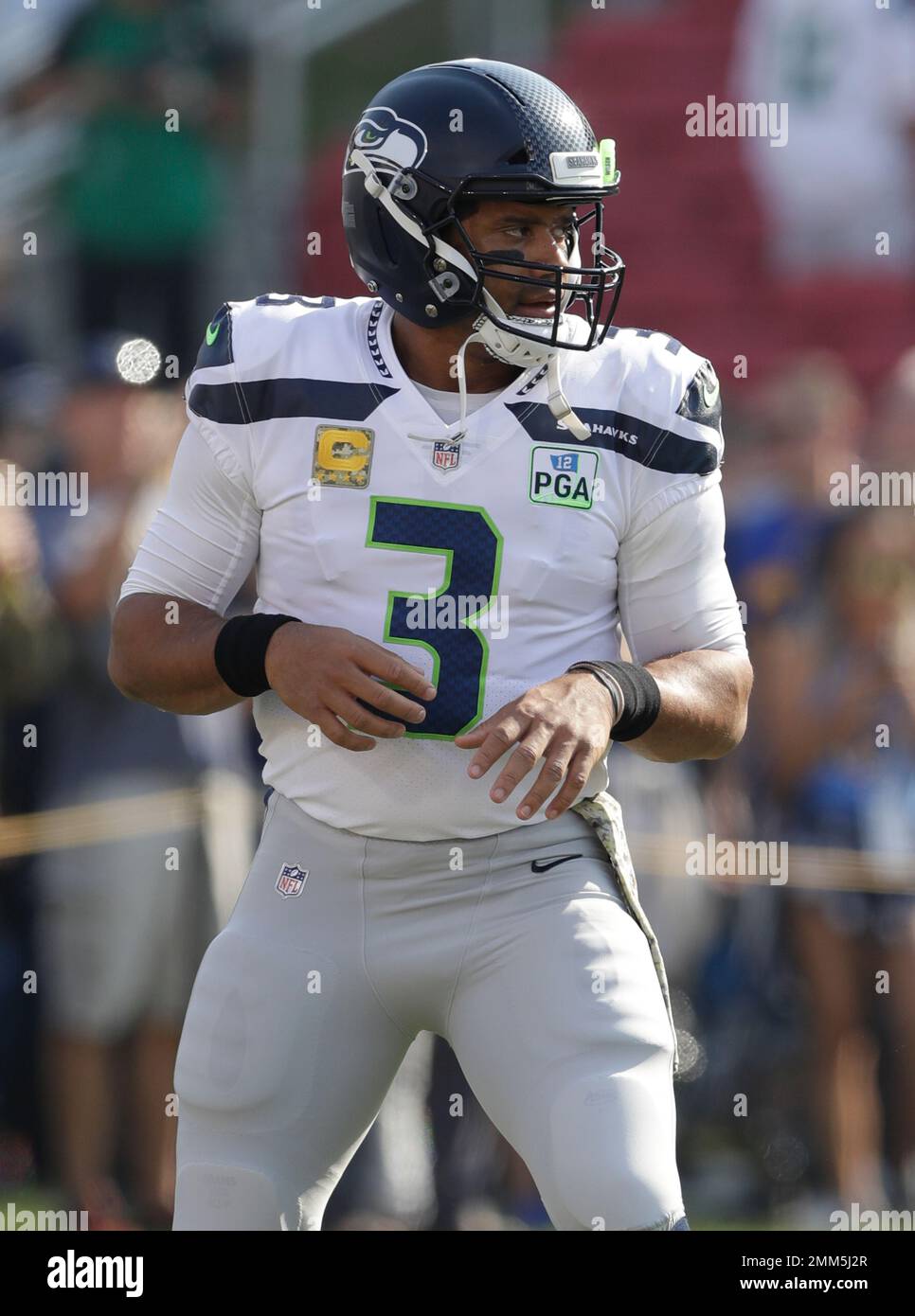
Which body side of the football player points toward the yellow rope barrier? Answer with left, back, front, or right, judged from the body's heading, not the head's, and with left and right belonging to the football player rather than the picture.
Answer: back

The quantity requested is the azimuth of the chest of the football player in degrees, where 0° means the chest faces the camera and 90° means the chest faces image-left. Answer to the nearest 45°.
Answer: approximately 0°
